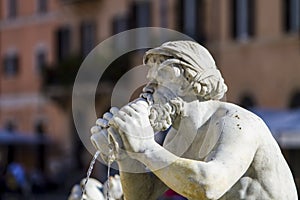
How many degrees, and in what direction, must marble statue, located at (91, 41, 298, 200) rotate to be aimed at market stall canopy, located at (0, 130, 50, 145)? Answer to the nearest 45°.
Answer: approximately 90° to its right

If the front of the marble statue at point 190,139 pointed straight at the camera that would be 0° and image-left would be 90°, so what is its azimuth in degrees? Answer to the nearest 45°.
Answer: approximately 90°
